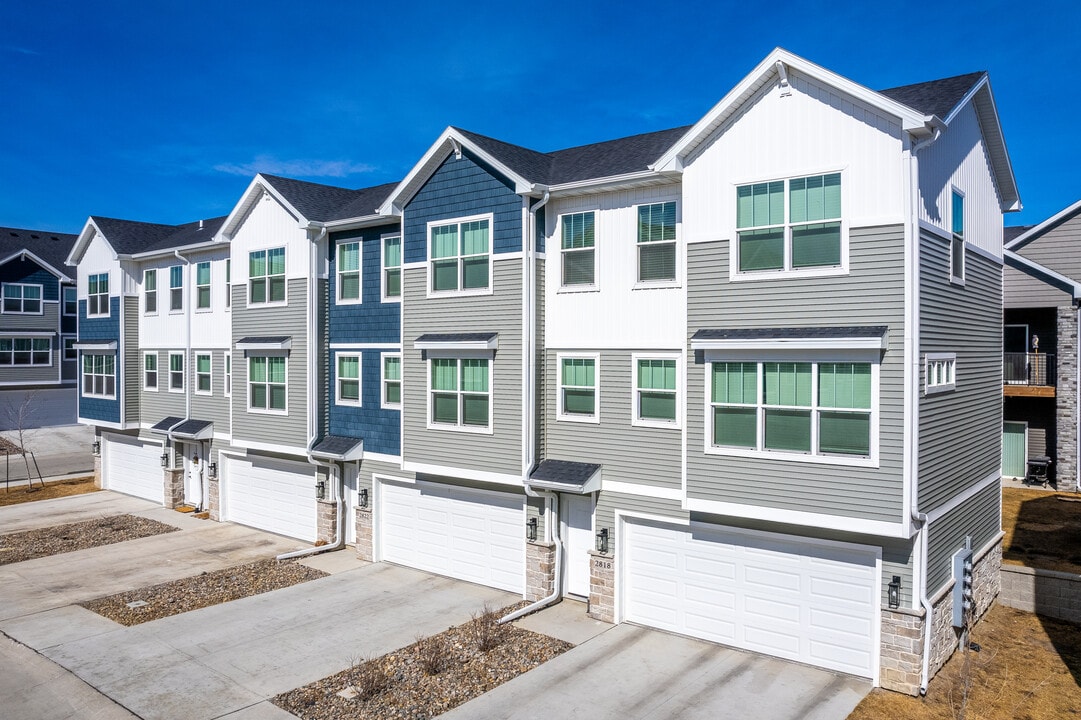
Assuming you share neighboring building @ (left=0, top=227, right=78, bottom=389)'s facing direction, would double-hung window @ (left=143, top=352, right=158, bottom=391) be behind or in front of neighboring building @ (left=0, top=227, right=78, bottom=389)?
in front

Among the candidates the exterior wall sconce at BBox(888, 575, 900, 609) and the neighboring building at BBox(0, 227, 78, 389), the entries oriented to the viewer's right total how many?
0

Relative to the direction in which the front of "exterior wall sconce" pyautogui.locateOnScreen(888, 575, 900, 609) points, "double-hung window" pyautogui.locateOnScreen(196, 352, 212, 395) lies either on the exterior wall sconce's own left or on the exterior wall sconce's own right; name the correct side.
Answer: on the exterior wall sconce's own right

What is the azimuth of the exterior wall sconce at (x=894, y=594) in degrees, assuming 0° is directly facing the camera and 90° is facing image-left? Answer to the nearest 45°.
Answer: approximately 45°

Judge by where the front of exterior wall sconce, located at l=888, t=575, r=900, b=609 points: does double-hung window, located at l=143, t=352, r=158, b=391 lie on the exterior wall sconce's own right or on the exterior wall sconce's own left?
on the exterior wall sconce's own right

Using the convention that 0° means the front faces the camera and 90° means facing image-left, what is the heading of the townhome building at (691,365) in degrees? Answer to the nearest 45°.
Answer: approximately 45°

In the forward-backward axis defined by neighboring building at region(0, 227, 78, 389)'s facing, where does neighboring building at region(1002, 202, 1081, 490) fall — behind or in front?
in front

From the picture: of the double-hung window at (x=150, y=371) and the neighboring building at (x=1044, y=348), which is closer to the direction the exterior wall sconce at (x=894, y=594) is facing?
the double-hung window

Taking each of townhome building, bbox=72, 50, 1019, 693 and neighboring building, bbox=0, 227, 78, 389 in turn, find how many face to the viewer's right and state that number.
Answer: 0

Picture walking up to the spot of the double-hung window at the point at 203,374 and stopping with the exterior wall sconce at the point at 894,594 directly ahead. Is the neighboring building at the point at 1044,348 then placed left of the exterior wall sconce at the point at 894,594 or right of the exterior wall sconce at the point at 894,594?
left

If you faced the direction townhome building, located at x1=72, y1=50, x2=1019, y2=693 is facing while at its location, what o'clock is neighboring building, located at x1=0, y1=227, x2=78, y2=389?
The neighboring building is roughly at 3 o'clock from the townhome building.
